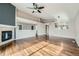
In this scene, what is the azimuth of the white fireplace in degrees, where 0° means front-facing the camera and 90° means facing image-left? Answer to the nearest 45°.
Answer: approximately 315°
